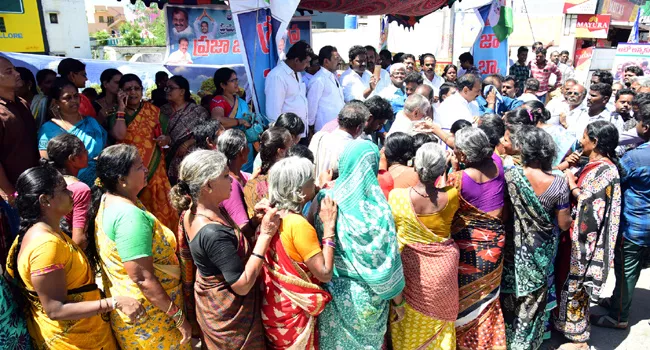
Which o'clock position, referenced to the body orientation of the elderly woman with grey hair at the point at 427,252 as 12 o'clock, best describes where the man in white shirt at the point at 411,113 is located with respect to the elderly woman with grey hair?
The man in white shirt is roughly at 12 o'clock from the elderly woman with grey hair.

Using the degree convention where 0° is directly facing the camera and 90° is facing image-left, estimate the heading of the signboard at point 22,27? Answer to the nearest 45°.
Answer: approximately 0°

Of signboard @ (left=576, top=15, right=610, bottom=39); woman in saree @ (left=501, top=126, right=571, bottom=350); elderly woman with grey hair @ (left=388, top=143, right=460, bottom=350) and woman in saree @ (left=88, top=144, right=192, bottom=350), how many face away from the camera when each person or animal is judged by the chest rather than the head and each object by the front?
2

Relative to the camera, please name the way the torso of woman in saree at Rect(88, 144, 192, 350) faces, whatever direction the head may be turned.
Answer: to the viewer's right

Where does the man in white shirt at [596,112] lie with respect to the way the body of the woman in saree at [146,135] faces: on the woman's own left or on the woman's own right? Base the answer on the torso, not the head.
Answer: on the woman's own left

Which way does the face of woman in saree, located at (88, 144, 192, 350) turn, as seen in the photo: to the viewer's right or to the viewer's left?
to the viewer's right

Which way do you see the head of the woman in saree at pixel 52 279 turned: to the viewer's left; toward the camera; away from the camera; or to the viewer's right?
to the viewer's right

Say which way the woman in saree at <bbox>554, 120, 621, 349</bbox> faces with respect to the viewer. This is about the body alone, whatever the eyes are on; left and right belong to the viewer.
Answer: facing to the left of the viewer

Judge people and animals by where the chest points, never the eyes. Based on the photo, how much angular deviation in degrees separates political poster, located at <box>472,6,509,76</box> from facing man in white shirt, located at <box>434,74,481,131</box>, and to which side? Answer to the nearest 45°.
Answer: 0° — it already faces them

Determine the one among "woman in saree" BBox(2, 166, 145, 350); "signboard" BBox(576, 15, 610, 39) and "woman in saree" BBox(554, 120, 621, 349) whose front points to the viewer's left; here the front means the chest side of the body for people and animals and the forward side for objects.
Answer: "woman in saree" BBox(554, 120, 621, 349)

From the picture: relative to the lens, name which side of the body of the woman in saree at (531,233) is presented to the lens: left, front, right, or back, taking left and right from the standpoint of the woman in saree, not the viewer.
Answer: back
